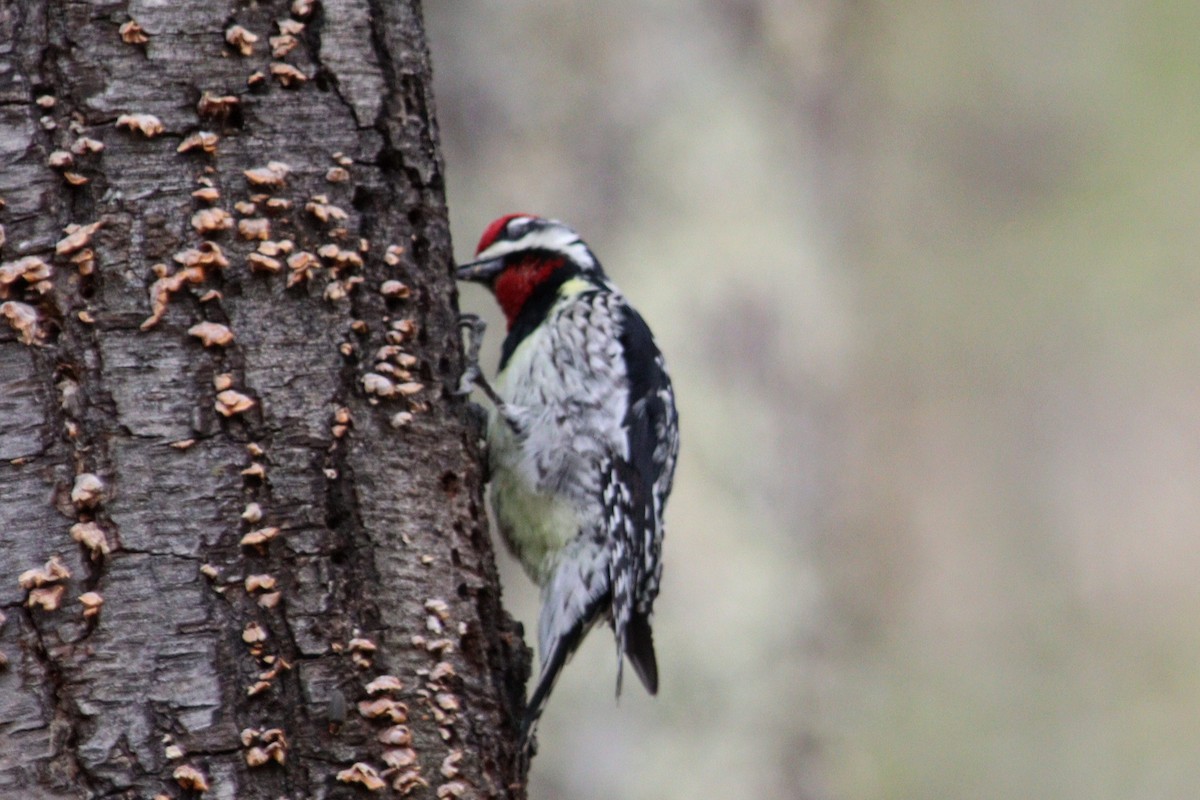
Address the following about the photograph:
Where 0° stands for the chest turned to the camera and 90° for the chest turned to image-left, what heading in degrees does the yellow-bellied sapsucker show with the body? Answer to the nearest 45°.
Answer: approximately 90°
